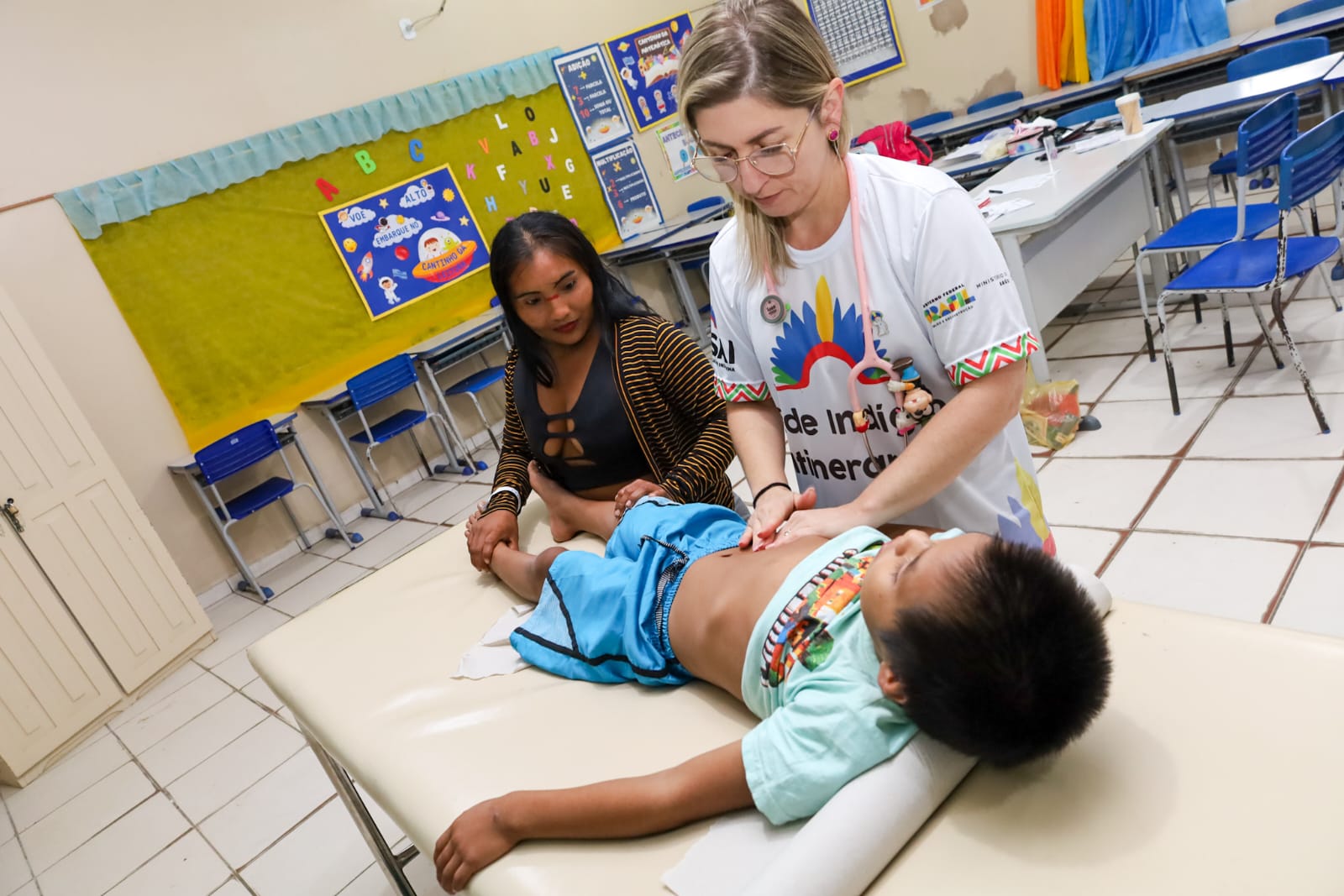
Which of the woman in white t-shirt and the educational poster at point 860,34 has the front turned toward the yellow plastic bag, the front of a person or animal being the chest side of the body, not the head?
the educational poster

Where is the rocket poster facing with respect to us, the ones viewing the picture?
facing the viewer

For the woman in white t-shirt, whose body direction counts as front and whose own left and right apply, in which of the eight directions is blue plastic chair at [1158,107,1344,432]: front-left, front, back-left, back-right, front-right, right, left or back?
back

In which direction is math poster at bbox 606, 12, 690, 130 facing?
toward the camera

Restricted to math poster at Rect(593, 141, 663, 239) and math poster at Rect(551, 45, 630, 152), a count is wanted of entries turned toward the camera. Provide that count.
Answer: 2

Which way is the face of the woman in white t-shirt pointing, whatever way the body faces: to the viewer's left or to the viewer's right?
to the viewer's left

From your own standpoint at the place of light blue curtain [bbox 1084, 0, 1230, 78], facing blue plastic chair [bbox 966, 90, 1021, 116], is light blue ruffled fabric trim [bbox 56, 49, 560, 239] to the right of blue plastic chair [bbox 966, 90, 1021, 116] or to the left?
left

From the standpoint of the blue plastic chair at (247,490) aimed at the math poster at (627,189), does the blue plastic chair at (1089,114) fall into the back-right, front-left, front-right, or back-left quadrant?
front-right

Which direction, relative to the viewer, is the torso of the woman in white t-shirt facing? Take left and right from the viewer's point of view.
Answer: facing the viewer and to the left of the viewer

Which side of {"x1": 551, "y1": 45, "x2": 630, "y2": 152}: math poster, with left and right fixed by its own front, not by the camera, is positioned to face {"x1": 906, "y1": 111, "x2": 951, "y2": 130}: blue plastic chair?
left

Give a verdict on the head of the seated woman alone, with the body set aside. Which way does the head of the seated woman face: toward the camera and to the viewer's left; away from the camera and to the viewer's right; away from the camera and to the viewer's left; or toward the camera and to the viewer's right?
toward the camera and to the viewer's right

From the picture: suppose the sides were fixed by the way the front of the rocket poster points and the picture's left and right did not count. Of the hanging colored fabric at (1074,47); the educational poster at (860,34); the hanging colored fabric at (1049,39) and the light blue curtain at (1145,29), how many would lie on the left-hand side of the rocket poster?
4

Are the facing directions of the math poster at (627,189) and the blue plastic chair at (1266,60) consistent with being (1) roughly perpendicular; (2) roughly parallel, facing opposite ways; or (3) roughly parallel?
roughly perpendicular
